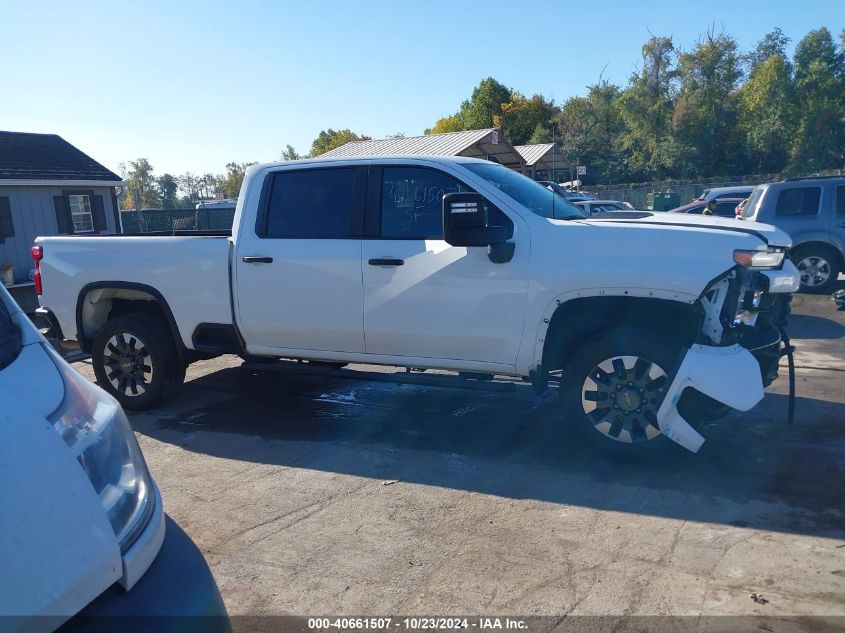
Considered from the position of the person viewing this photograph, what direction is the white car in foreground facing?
facing the viewer and to the right of the viewer

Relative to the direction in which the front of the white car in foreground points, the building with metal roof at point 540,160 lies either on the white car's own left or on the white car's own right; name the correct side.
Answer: on the white car's own left

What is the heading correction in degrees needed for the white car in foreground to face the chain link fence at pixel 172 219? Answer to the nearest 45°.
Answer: approximately 135° to its left

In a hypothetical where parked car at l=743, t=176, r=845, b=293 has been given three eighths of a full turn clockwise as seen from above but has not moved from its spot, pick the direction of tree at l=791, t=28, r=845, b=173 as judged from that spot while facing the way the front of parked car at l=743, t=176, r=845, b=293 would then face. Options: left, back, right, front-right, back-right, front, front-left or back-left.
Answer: back-right

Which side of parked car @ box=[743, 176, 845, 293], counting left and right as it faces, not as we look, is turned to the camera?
right
